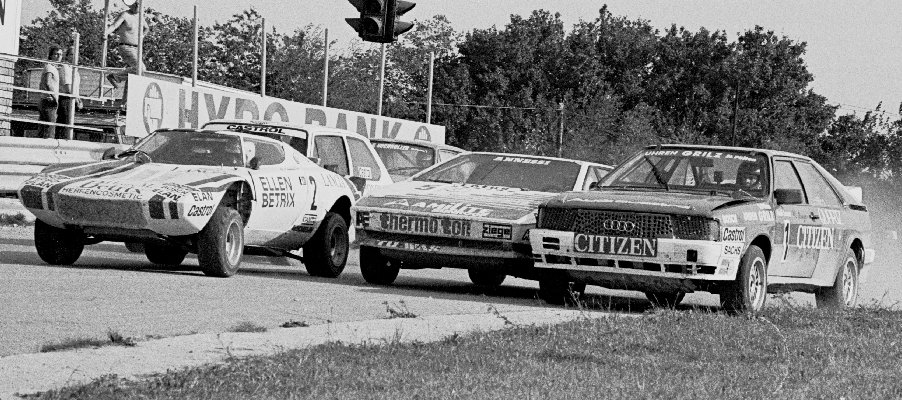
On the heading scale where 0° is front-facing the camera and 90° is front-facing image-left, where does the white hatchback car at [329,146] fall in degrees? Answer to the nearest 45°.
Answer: approximately 45°

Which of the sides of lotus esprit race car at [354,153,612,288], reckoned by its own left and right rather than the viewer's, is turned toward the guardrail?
right

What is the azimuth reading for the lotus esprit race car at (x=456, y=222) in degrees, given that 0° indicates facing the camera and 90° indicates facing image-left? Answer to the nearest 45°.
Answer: approximately 45°

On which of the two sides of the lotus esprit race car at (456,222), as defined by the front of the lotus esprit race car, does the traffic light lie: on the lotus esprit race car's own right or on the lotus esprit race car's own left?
on the lotus esprit race car's own right
